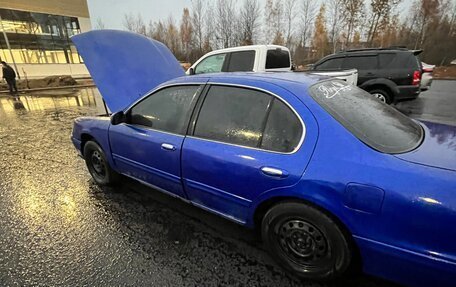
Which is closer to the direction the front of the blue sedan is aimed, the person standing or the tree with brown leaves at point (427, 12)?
the person standing

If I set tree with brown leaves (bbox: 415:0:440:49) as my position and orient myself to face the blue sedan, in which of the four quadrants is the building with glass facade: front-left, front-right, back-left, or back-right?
front-right

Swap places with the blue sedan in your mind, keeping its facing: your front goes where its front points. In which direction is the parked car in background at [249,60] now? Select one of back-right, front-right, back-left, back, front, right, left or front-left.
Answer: front-right

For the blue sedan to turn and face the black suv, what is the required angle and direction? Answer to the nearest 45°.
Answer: approximately 90° to its right

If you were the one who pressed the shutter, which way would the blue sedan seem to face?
facing away from the viewer and to the left of the viewer

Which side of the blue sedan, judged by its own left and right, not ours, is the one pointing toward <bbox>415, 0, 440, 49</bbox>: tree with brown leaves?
right

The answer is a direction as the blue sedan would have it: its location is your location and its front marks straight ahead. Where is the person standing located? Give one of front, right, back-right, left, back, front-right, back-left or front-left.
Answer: front

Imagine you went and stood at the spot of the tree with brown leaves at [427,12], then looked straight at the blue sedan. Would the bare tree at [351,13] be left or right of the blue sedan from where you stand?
right

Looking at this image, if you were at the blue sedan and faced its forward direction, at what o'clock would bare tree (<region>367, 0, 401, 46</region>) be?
The bare tree is roughly at 2 o'clock from the blue sedan.

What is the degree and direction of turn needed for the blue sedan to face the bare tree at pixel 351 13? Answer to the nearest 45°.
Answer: approximately 45° to its right

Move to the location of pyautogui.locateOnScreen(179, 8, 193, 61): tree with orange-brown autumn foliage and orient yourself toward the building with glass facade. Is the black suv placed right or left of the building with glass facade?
left

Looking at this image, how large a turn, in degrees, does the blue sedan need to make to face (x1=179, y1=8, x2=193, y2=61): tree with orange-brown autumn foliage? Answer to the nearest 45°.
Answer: approximately 45° to its right

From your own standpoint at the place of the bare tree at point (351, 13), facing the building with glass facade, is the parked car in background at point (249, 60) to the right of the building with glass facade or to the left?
left

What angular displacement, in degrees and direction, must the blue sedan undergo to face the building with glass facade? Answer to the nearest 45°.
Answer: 0° — it already faces it

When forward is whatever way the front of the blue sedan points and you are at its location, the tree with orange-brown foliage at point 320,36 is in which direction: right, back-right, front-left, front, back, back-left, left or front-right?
front-right
